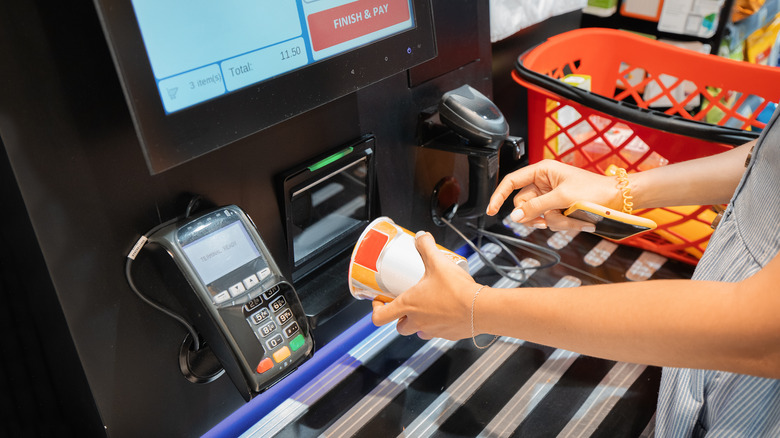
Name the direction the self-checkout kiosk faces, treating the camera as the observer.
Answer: facing the viewer and to the right of the viewer

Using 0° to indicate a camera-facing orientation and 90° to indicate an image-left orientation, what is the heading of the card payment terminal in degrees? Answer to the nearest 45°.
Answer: approximately 315°

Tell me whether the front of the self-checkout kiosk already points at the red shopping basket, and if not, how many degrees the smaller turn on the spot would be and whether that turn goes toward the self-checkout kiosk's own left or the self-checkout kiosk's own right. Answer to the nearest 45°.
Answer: approximately 90° to the self-checkout kiosk's own left

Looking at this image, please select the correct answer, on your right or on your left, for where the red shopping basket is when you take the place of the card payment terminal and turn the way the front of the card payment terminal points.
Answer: on your left
